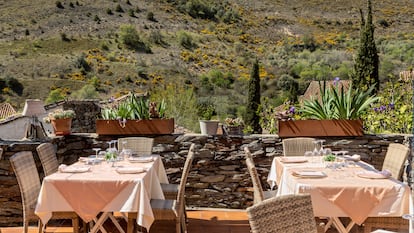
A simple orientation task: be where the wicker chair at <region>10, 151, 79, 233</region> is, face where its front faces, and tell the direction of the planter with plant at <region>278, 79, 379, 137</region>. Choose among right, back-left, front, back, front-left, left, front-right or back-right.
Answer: front-left

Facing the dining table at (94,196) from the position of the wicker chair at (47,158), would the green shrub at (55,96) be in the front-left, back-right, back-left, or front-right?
back-left

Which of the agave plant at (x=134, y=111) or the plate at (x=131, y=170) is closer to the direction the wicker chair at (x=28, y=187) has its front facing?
the plate

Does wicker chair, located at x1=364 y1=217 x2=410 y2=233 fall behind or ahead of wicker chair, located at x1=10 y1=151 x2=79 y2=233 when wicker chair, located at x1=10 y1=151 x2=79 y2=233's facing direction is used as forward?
ahead

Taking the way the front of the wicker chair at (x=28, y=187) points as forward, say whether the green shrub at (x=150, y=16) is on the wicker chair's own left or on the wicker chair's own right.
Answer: on the wicker chair's own left

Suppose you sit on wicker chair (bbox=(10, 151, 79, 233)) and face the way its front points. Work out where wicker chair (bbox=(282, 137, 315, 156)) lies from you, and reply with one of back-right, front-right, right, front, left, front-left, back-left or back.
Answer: front-left

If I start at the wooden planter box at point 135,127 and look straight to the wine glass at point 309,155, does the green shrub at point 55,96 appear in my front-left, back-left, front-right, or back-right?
back-left

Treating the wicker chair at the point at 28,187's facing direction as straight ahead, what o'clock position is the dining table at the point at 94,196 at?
The dining table is roughly at 12 o'clock from the wicker chair.

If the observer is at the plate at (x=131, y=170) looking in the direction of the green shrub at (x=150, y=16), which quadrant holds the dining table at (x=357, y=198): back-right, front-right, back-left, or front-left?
back-right

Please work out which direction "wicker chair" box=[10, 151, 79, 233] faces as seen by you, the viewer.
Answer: facing the viewer and to the right of the viewer

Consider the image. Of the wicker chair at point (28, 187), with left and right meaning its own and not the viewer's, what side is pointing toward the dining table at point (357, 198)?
front

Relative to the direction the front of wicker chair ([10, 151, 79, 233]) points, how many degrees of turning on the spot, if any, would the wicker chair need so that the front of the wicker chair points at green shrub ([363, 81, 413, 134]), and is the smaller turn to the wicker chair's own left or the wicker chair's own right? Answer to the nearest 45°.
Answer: approximately 45° to the wicker chair's own left

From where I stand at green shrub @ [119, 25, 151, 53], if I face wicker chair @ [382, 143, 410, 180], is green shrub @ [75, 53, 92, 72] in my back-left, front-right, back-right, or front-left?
front-right

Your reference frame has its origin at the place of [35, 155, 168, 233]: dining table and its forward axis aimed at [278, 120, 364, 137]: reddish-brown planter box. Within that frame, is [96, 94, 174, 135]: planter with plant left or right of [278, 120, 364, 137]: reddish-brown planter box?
left

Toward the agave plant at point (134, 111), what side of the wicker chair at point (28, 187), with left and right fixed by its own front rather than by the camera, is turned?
left

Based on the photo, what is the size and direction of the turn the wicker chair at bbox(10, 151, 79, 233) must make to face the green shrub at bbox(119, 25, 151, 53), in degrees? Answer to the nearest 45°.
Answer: approximately 135° to its left
